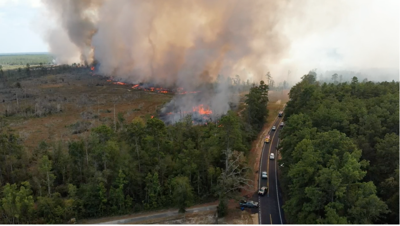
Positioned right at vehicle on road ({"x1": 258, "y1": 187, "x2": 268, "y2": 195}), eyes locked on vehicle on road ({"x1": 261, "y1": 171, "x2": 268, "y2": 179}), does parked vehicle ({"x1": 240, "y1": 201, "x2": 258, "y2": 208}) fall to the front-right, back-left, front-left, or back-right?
back-left

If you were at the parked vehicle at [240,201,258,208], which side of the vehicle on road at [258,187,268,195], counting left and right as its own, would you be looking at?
front

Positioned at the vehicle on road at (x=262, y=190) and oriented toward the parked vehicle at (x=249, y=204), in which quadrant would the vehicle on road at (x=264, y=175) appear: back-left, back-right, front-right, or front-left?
back-right

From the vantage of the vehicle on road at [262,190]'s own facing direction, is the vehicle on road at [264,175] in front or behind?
behind

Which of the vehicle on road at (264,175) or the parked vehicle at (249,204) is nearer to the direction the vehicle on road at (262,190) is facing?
the parked vehicle

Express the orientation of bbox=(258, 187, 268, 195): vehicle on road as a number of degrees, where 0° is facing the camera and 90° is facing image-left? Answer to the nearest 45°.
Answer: approximately 45°
